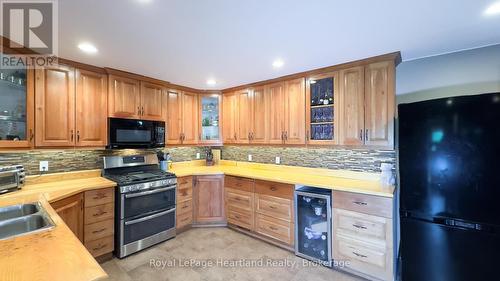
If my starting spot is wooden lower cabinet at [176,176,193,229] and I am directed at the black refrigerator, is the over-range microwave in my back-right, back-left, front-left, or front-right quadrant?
back-right

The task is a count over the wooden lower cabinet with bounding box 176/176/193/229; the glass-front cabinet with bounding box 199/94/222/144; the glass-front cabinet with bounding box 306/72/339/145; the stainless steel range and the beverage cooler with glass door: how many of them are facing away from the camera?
0

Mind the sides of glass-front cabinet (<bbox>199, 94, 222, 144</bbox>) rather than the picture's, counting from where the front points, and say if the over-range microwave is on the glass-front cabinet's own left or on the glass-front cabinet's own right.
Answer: on the glass-front cabinet's own right

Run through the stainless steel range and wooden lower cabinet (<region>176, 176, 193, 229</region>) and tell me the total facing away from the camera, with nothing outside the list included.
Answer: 0

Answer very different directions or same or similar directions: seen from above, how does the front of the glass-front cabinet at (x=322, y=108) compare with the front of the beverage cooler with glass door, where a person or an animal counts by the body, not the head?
same or similar directions

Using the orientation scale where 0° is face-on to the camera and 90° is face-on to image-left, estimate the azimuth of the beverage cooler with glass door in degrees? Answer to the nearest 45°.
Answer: approximately 45°

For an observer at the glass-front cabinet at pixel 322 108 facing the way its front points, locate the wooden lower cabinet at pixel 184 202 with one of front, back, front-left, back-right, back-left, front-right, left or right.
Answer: front-right

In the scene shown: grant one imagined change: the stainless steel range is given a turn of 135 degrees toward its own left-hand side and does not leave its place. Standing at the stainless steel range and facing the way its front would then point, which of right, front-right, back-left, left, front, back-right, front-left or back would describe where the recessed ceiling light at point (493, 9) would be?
back-right

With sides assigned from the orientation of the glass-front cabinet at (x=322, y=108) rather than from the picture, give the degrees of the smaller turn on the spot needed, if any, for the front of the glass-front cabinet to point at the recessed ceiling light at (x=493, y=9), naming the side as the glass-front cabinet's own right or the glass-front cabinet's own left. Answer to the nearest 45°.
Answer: approximately 90° to the glass-front cabinet's own left

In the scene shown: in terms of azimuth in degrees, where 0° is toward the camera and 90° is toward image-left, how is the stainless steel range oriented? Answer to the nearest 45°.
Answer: approximately 315°

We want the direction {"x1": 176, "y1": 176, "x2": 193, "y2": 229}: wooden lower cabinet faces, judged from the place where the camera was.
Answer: facing the viewer and to the right of the viewer

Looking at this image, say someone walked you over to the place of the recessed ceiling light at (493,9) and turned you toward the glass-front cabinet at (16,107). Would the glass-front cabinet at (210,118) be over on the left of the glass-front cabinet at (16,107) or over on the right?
right

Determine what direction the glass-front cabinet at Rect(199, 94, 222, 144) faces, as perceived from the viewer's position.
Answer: facing the viewer

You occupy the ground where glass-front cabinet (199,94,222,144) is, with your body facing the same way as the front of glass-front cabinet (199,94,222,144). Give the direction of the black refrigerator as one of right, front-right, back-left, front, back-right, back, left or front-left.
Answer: front-left

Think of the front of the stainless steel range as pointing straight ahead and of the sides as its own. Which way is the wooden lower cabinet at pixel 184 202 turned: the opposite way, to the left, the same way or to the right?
the same way

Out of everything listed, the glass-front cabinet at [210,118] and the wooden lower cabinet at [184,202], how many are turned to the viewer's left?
0
